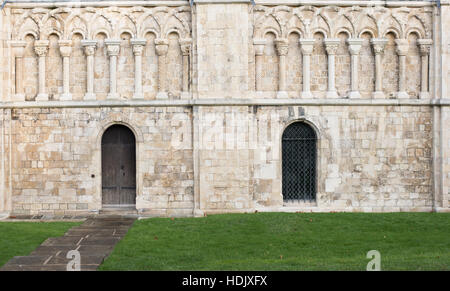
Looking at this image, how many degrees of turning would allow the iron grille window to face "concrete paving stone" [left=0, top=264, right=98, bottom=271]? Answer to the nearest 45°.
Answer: approximately 45° to its right

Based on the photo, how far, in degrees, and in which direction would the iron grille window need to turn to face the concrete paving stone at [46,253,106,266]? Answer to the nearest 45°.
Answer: approximately 45° to its right

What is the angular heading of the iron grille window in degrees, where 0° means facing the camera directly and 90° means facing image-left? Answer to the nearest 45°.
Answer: approximately 0°

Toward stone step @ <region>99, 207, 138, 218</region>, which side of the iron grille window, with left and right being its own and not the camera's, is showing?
right

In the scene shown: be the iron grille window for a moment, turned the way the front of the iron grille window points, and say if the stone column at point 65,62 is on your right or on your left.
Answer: on your right

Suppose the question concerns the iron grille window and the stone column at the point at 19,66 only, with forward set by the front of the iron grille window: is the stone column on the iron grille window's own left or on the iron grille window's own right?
on the iron grille window's own right

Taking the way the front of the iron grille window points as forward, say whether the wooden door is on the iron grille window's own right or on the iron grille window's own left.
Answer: on the iron grille window's own right

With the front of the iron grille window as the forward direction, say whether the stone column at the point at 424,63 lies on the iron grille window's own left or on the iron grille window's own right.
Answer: on the iron grille window's own left
